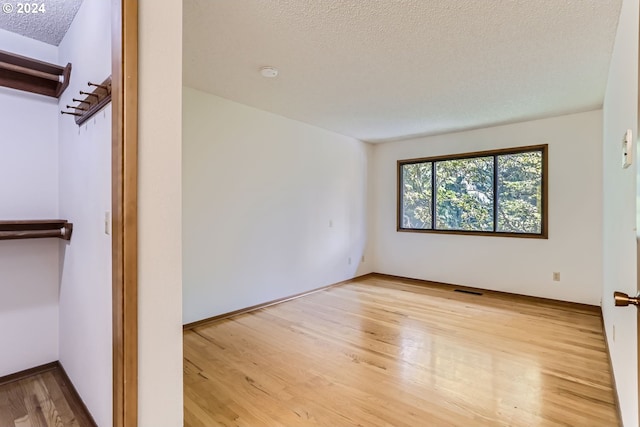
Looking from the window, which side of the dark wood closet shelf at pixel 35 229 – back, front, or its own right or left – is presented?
left

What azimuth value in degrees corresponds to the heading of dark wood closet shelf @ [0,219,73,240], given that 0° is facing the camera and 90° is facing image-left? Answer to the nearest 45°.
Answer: approximately 0°

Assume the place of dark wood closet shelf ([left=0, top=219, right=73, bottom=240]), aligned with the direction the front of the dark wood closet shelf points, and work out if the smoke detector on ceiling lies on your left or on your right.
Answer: on your left
